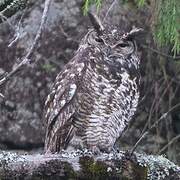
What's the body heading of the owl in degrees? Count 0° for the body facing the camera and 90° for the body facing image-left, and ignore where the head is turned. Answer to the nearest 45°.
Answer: approximately 315°
